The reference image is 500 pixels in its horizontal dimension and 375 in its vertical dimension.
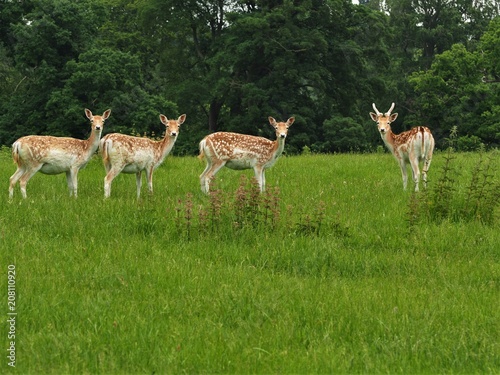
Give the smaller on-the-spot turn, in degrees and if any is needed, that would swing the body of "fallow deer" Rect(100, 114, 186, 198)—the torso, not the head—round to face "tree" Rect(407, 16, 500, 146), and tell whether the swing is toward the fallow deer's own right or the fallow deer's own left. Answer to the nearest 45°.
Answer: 0° — it already faces it

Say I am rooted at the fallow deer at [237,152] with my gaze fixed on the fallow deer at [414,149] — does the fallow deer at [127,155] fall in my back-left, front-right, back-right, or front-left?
back-right

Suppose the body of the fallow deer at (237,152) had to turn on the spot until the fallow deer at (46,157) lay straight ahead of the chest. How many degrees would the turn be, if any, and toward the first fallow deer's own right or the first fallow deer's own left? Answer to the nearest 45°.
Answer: approximately 135° to the first fallow deer's own right

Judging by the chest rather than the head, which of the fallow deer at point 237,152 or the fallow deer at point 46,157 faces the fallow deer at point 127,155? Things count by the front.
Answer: the fallow deer at point 46,157

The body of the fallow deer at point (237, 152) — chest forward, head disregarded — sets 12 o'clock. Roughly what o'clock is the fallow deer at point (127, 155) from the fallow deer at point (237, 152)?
the fallow deer at point (127, 155) is roughly at 5 o'clock from the fallow deer at point (237, 152).

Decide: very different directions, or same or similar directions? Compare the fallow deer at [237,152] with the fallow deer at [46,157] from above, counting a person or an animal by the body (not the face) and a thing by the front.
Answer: same or similar directions

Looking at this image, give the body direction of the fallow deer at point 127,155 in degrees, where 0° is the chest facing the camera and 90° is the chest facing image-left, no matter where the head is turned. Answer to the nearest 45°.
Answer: approximately 225°

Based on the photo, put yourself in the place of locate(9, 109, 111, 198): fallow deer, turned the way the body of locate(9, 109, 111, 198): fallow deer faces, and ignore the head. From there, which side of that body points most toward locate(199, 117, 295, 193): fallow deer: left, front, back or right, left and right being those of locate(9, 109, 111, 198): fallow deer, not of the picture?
front

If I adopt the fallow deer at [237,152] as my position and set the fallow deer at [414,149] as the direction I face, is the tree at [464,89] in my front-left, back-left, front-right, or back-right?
front-left

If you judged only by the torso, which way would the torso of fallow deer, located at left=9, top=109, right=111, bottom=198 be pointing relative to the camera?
to the viewer's right

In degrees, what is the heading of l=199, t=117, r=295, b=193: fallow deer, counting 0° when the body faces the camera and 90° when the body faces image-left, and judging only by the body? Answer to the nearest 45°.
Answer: approximately 270°

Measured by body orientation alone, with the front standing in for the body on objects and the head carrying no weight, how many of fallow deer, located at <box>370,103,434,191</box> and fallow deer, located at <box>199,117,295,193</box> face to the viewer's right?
1
